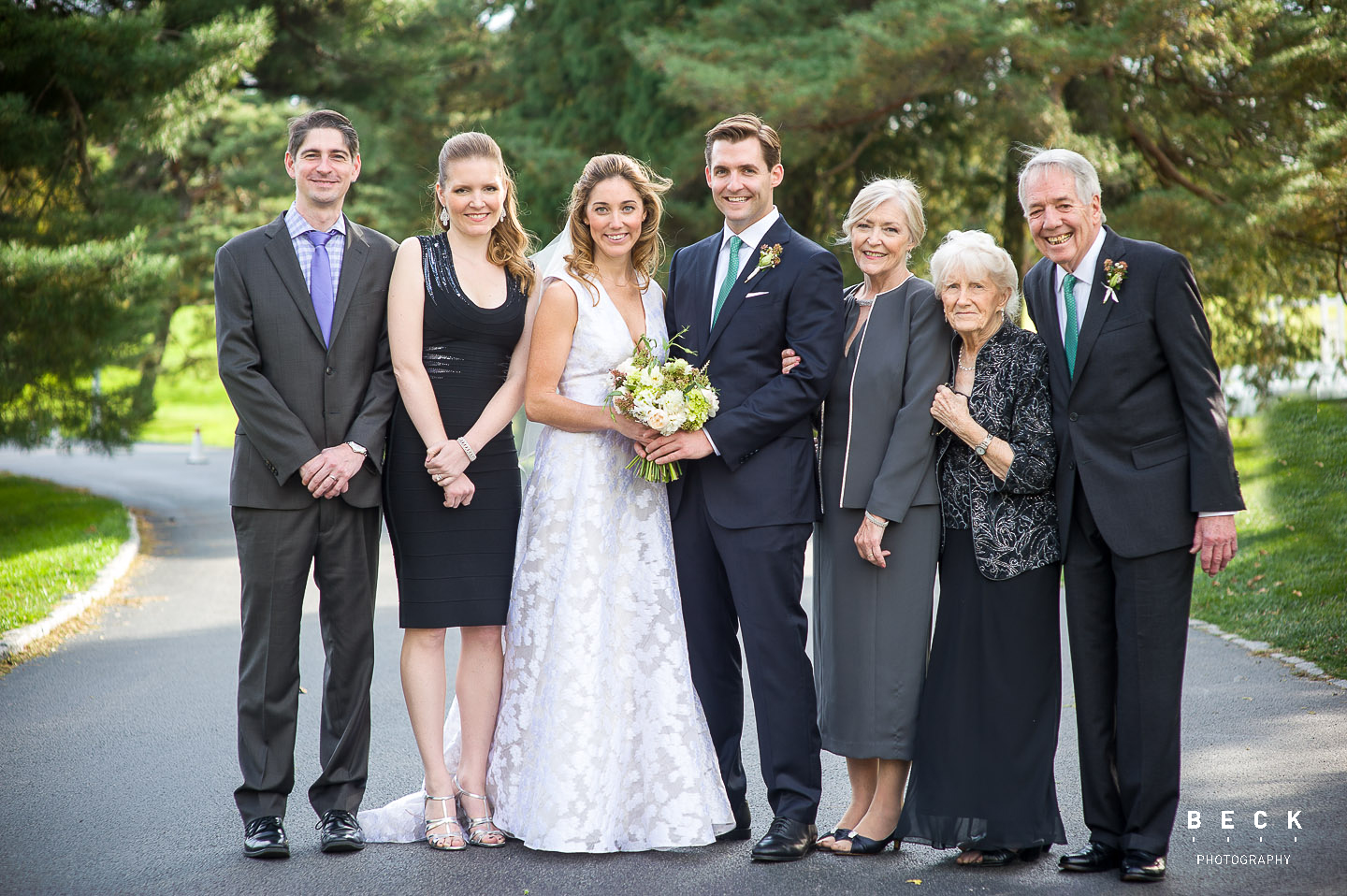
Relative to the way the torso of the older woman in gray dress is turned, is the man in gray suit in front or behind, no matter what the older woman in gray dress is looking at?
in front

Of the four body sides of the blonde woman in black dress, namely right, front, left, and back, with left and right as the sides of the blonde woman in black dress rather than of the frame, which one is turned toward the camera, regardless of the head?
front

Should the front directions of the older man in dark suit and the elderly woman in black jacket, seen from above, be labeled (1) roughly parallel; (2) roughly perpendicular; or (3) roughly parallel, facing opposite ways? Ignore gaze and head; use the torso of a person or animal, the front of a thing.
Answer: roughly parallel

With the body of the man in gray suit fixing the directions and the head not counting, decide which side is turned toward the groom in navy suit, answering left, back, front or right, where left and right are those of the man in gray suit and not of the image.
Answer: left

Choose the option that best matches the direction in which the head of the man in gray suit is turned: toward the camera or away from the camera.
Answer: toward the camera

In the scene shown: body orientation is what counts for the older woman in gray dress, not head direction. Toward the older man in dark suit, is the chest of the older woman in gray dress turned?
no

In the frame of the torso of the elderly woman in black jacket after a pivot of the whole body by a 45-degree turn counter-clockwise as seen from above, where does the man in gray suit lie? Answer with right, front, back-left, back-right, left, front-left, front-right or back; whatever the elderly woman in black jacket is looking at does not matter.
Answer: right

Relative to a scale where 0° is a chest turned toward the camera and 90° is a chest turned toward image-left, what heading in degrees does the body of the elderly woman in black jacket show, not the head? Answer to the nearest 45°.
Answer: approximately 45°

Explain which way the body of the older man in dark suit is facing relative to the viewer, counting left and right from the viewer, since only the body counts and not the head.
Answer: facing the viewer and to the left of the viewer

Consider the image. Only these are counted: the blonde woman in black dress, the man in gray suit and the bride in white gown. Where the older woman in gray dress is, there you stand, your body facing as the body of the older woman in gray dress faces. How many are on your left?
0

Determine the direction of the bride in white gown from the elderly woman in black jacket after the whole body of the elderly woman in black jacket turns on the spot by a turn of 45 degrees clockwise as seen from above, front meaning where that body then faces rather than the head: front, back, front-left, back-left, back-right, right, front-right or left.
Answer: front

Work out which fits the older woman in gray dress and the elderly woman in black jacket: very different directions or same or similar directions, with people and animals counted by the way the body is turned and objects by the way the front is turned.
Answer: same or similar directions

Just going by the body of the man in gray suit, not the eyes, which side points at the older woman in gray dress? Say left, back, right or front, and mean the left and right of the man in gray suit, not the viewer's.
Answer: left

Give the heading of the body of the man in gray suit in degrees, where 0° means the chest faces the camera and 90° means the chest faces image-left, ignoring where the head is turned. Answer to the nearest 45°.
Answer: approximately 0°
